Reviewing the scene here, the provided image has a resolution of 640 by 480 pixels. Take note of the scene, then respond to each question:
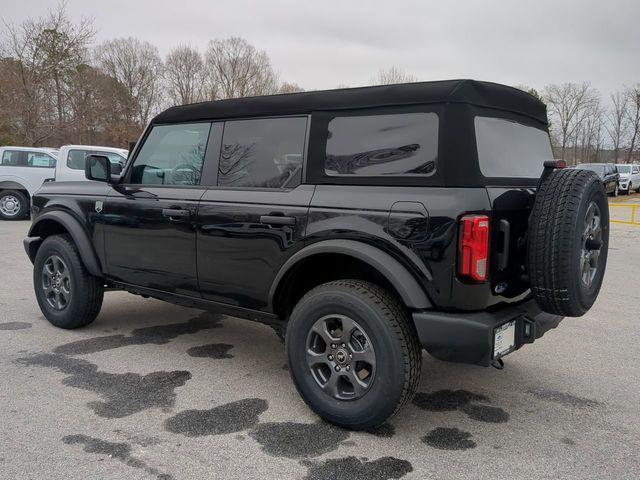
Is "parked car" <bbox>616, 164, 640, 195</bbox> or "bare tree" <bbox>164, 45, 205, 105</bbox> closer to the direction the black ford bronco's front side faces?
the bare tree

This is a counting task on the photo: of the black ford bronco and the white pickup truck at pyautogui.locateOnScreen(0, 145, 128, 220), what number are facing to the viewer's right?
1

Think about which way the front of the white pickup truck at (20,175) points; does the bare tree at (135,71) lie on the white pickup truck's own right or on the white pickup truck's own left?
on the white pickup truck's own left

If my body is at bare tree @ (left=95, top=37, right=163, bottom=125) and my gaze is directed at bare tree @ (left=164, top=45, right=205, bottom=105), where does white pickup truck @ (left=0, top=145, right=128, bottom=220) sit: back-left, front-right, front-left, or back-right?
back-right

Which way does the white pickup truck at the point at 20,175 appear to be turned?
to the viewer's right

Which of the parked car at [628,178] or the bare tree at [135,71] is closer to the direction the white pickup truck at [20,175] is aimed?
the parked car

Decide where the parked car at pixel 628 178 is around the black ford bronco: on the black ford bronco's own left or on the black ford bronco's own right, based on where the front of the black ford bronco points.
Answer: on the black ford bronco's own right

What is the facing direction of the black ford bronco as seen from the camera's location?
facing away from the viewer and to the left of the viewer

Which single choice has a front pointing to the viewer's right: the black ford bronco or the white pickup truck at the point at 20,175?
the white pickup truck

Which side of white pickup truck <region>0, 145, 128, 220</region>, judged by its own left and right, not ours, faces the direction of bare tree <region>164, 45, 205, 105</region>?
left
